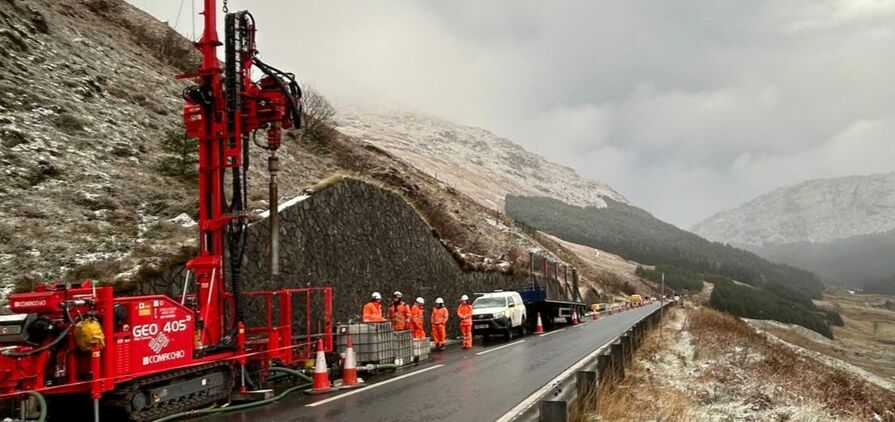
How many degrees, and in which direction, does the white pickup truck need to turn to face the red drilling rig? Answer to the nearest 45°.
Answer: approximately 45° to its left

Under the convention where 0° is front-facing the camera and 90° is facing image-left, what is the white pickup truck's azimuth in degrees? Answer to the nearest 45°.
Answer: approximately 45°

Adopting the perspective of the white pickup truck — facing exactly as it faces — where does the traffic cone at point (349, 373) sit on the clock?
The traffic cone is roughly at 11 o'clock from the white pickup truck.

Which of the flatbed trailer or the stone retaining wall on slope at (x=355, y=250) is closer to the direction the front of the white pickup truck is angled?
the stone retaining wall on slope
